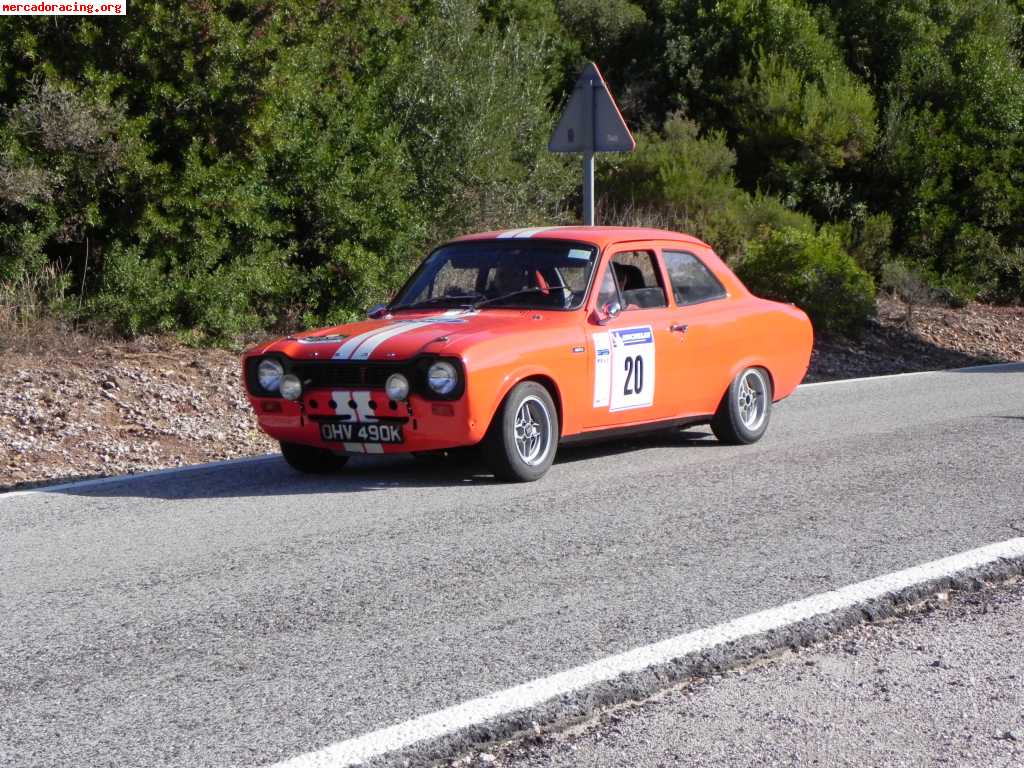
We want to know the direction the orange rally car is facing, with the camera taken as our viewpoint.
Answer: facing the viewer and to the left of the viewer

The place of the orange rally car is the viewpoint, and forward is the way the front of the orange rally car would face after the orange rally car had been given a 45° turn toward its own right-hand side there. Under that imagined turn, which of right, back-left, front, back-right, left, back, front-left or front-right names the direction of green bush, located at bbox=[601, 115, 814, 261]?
right

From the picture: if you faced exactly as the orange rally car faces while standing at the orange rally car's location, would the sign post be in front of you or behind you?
behind

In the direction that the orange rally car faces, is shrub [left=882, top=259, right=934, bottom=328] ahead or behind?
behind

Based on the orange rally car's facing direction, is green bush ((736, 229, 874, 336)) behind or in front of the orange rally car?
behind

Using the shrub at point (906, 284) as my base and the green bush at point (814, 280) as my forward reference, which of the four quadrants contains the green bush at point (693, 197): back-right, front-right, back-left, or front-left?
front-right
